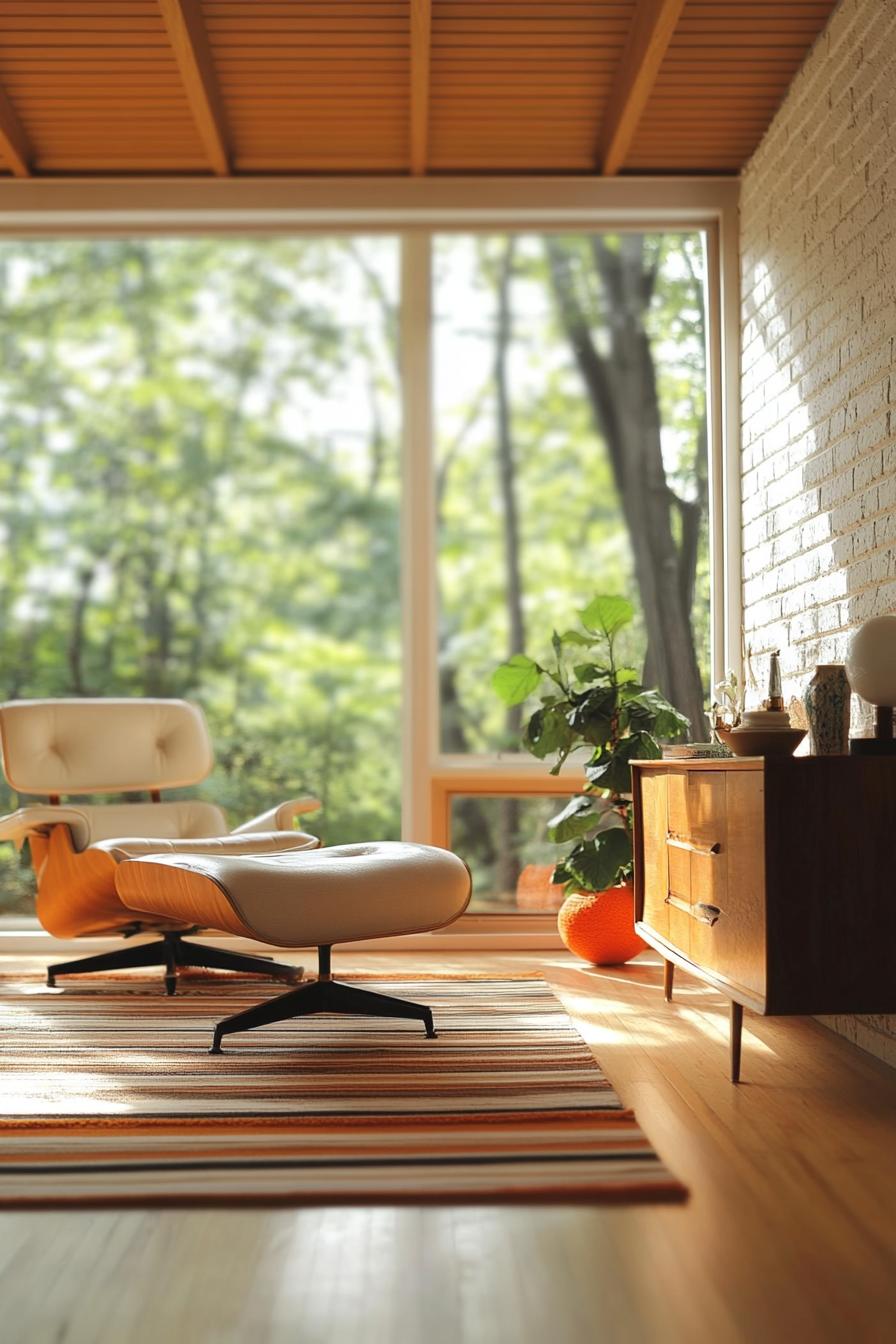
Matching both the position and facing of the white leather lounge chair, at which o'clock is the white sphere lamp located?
The white sphere lamp is roughly at 12 o'clock from the white leather lounge chair.

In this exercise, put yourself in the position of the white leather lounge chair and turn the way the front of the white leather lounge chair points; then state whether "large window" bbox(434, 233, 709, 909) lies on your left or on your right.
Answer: on your left

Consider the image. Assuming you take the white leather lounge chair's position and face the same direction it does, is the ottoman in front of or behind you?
in front

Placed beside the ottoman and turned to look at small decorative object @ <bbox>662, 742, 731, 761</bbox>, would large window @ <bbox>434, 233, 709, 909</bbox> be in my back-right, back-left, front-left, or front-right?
front-left

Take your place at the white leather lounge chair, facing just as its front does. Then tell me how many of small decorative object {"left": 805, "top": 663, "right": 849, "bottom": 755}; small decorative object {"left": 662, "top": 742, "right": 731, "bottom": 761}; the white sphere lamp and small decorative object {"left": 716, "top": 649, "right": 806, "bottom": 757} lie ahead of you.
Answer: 4

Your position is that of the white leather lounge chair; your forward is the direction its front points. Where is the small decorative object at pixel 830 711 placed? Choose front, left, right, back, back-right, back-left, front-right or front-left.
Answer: front

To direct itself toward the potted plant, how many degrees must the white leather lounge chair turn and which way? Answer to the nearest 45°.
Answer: approximately 45° to its left

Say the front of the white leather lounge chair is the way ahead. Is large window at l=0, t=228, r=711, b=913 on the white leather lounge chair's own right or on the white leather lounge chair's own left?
on the white leather lounge chair's own left

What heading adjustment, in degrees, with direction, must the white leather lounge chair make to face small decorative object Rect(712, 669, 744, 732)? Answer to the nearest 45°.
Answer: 0° — it already faces it

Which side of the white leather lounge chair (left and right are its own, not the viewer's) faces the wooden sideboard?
front

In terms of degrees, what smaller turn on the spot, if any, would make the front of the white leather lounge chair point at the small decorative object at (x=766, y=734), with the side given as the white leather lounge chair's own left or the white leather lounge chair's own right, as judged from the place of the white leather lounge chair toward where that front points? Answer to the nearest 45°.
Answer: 0° — it already faces it

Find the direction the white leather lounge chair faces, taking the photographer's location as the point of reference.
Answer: facing the viewer and to the right of the viewer
